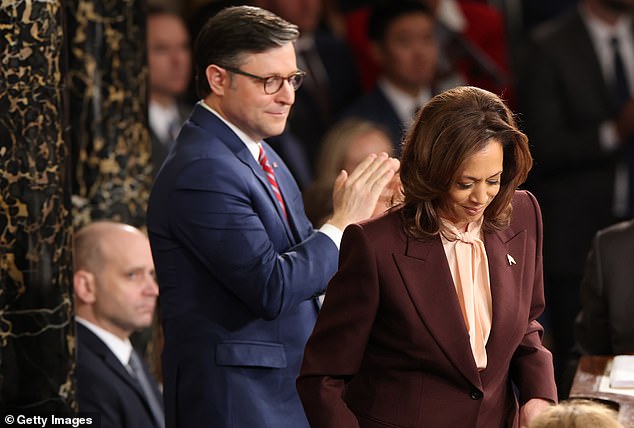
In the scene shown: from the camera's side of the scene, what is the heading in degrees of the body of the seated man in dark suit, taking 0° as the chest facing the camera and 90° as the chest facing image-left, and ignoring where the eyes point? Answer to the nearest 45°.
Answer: approximately 315°

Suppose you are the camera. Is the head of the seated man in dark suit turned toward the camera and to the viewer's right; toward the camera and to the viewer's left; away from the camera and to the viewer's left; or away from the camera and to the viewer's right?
toward the camera and to the viewer's right

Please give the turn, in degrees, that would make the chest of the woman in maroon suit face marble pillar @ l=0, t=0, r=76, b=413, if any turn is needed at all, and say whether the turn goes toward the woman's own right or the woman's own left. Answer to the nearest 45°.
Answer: approximately 180°

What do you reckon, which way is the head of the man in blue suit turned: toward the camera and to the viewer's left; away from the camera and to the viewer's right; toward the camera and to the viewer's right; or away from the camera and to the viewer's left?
toward the camera and to the viewer's right

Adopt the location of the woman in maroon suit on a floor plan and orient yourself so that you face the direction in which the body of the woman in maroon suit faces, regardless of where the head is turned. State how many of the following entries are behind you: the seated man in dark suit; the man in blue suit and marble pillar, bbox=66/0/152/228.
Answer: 3

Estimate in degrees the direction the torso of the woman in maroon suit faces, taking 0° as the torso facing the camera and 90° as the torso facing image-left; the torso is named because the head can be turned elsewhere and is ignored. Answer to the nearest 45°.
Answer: approximately 315°

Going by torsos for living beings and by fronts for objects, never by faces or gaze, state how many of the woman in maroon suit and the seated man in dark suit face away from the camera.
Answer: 0

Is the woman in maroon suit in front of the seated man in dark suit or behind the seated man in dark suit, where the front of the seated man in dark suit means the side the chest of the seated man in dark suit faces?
in front
